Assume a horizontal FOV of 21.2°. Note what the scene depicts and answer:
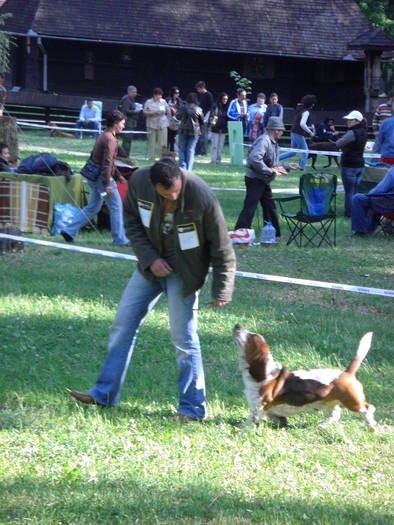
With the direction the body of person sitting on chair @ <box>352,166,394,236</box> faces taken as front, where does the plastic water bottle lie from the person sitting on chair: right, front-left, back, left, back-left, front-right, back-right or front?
front-left

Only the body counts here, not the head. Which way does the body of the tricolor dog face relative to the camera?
to the viewer's left

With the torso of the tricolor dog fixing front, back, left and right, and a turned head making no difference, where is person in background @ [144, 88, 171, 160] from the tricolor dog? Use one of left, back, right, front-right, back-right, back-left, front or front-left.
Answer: right

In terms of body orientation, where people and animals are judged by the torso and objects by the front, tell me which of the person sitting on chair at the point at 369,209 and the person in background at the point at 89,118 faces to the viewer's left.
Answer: the person sitting on chair

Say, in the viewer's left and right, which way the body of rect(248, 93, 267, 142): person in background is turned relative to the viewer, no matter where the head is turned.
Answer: facing the viewer

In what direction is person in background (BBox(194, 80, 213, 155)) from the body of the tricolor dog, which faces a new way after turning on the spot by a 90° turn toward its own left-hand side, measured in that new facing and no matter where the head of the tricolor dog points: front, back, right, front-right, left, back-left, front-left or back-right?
back

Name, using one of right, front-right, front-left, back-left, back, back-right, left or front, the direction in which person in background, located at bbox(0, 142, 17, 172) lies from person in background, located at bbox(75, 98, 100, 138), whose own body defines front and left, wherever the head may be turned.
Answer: front

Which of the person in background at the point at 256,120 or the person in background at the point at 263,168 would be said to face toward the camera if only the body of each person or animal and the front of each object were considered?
the person in background at the point at 256,120

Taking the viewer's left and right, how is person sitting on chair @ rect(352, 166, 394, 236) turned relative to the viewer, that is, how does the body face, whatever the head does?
facing to the left of the viewer

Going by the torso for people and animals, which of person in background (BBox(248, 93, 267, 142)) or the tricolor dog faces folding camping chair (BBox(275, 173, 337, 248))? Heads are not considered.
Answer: the person in background

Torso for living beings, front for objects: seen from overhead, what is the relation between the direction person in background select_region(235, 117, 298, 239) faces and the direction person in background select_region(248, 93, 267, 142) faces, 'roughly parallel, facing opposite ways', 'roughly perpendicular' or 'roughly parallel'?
roughly perpendicular
